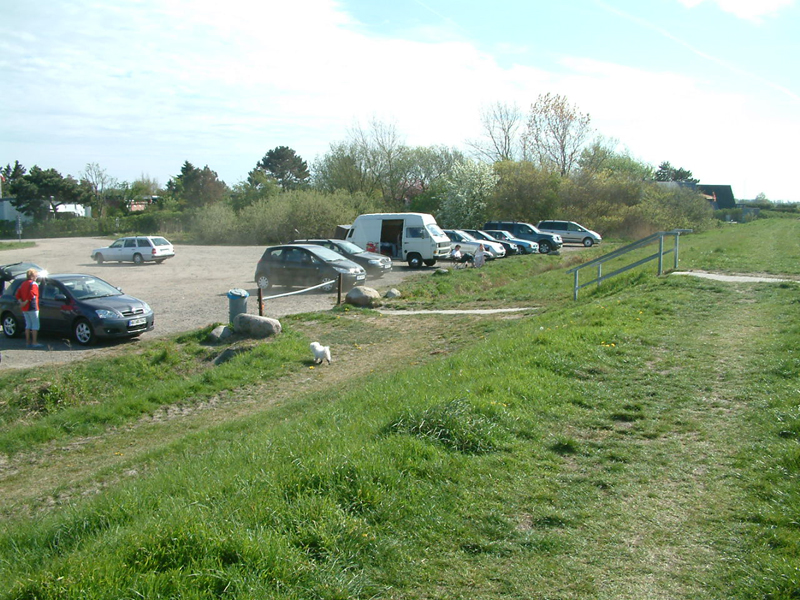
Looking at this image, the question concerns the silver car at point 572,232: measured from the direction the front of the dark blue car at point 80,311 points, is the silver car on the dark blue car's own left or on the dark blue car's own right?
on the dark blue car's own left

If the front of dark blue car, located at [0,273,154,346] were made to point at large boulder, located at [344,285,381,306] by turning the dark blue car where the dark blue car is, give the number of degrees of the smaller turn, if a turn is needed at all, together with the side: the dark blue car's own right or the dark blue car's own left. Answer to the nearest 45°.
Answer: approximately 45° to the dark blue car's own left

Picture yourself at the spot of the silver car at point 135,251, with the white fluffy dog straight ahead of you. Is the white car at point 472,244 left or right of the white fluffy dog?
left

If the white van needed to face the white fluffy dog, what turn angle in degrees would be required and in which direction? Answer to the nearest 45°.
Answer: approximately 45° to its right

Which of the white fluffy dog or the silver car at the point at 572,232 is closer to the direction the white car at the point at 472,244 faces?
the white fluffy dog

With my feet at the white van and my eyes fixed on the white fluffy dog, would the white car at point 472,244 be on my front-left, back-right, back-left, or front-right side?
back-left

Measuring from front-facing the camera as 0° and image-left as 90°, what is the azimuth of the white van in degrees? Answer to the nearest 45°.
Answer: approximately 315°

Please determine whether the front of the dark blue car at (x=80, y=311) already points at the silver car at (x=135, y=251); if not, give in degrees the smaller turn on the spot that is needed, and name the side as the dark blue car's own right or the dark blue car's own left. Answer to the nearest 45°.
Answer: approximately 135° to the dark blue car's own left
